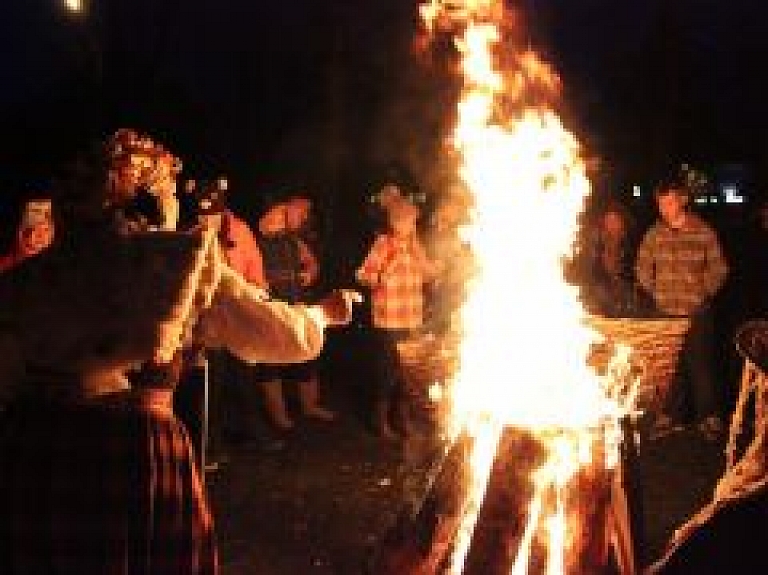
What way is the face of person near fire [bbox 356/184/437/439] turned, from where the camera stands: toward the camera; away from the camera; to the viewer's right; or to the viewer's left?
toward the camera

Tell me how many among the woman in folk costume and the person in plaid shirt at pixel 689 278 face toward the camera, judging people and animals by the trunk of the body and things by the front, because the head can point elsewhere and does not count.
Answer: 1

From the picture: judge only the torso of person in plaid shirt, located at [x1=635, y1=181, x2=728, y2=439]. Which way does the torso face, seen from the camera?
toward the camera

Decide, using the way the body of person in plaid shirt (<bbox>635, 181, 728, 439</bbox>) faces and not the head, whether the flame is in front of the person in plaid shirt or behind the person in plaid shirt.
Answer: in front

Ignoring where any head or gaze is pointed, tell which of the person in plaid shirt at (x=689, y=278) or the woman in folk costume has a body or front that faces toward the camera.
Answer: the person in plaid shirt

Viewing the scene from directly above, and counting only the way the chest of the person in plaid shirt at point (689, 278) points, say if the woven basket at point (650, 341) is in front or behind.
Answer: in front

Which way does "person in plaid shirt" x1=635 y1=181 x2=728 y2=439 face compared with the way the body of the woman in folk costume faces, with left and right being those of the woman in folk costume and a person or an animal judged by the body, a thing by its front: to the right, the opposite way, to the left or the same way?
the opposite way

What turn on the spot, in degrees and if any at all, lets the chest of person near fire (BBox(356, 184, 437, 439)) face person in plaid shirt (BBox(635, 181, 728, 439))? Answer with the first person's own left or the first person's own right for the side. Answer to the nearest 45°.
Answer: approximately 90° to the first person's own left

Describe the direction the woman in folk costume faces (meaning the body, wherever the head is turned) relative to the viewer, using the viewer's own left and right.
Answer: facing away from the viewer and to the right of the viewer

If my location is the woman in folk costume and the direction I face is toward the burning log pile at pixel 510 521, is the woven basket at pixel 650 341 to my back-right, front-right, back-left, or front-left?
front-left

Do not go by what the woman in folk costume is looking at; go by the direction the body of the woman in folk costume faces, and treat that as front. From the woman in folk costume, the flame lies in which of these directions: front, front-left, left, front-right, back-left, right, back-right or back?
front

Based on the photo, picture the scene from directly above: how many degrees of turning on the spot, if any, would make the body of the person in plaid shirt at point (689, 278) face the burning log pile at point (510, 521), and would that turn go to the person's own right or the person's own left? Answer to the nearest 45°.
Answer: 0° — they already face it

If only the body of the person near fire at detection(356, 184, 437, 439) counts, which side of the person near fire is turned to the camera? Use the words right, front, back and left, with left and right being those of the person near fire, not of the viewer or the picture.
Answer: front

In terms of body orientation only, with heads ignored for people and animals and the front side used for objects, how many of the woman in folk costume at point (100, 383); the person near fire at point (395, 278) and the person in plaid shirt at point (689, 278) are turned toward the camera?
2

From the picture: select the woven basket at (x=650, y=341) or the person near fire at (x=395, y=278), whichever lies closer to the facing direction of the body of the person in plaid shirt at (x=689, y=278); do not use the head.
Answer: the woven basket
